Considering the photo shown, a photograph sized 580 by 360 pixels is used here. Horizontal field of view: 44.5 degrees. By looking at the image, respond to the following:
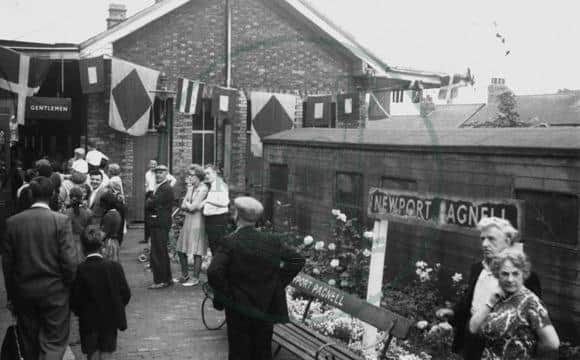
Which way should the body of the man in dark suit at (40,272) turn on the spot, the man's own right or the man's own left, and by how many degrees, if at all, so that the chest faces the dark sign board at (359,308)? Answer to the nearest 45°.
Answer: approximately 90° to the man's own right

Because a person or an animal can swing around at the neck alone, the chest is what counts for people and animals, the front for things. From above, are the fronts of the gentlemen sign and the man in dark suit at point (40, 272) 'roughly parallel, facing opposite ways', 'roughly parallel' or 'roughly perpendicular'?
roughly parallel, facing opposite ways

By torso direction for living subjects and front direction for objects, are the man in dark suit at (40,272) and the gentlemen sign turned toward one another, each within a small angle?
yes

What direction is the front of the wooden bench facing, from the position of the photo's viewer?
facing the viewer and to the left of the viewer

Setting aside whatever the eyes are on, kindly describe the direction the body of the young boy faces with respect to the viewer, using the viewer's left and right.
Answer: facing away from the viewer

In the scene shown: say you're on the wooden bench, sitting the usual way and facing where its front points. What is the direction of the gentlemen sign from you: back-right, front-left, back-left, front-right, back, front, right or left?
right

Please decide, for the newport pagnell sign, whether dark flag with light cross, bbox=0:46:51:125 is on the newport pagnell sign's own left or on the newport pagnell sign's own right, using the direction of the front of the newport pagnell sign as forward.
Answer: on the newport pagnell sign's own right

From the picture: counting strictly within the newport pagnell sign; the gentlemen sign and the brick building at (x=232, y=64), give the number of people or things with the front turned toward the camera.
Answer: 3

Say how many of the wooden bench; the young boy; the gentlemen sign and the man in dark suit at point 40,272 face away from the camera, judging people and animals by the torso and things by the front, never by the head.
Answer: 2

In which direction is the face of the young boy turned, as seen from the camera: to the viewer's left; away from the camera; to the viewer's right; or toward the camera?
away from the camera

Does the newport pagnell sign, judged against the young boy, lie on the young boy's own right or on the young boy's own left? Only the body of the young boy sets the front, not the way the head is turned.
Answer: on the young boy's own right

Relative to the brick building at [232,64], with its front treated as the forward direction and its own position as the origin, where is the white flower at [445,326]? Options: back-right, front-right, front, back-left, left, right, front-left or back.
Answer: front

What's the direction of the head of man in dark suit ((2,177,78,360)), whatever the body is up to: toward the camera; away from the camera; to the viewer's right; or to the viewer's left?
away from the camera

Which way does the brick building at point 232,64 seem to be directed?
toward the camera

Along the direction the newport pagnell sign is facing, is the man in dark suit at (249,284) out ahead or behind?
ahead

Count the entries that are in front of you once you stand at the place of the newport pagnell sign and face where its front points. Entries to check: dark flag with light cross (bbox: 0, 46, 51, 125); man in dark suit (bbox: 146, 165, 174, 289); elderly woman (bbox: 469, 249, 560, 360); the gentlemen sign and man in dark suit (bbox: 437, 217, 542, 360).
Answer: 2

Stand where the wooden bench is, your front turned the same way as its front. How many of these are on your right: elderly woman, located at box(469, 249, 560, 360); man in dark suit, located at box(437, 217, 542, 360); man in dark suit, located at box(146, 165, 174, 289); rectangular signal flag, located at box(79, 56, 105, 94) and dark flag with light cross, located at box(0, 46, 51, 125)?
3

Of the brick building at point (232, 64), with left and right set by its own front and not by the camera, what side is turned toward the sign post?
front
